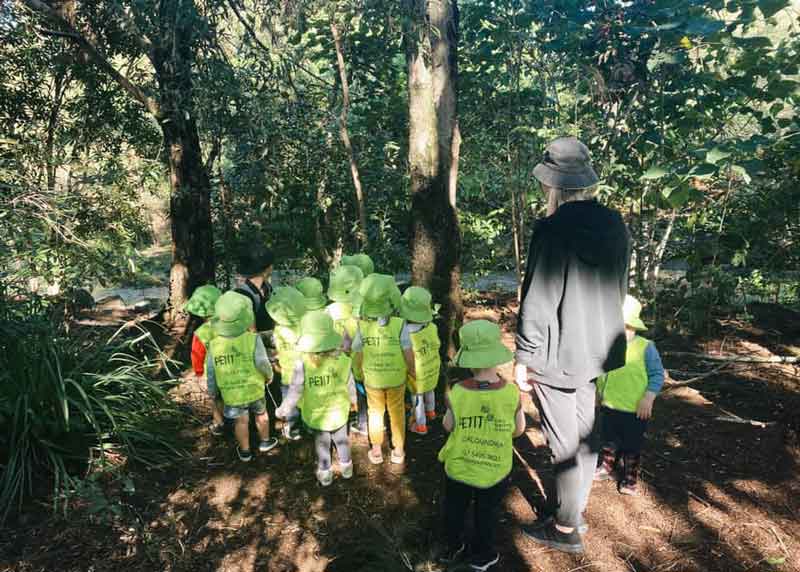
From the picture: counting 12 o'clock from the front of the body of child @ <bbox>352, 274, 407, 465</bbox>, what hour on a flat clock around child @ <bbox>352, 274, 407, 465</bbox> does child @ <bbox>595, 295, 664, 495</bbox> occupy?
child @ <bbox>595, 295, 664, 495</bbox> is roughly at 4 o'clock from child @ <bbox>352, 274, 407, 465</bbox>.

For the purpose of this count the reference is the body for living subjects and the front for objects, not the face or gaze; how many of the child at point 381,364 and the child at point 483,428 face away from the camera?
2

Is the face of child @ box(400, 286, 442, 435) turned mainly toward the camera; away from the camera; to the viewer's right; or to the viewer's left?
away from the camera

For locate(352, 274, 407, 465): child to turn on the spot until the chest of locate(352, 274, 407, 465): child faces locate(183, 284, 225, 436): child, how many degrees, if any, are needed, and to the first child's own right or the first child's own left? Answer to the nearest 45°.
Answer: approximately 45° to the first child's own left

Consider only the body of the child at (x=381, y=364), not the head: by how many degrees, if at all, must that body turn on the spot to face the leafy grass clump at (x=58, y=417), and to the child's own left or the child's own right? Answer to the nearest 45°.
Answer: approximately 90° to the child's own left

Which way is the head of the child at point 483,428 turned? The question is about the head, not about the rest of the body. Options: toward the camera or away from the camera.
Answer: away from the camera

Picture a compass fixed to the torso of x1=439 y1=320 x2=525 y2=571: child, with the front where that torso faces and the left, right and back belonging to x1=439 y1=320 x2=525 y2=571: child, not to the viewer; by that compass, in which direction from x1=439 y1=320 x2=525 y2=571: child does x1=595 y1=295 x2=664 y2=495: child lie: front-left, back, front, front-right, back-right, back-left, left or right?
front-right

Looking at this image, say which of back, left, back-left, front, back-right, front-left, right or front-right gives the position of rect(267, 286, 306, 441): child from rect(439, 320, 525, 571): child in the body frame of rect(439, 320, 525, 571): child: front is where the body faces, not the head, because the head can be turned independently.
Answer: front-left

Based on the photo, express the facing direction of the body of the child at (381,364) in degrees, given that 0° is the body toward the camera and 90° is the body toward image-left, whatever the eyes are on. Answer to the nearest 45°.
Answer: approximately 180°

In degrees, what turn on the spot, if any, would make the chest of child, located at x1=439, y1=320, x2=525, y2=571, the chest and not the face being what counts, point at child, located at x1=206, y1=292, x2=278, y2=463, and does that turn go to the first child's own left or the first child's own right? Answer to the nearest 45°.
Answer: approximately 45° to the first child's own left

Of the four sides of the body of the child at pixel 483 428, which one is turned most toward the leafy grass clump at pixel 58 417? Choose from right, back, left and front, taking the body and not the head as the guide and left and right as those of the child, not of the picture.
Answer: left

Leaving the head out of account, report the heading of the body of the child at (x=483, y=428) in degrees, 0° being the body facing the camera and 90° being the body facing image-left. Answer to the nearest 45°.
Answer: approximately 180°

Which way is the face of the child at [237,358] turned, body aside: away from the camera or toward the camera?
away from the camera

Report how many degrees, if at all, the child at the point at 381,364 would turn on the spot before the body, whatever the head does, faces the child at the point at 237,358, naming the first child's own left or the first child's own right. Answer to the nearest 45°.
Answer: approximately 90° to the first child's own left
